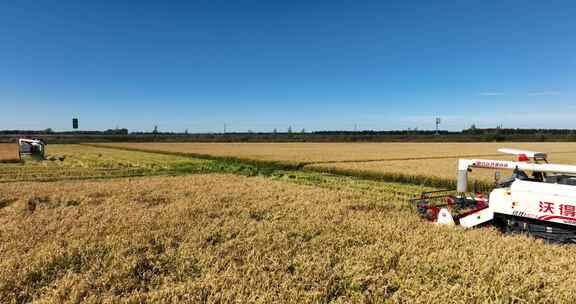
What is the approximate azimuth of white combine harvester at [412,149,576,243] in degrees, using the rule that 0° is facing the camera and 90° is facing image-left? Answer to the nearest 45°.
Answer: approximately 90°

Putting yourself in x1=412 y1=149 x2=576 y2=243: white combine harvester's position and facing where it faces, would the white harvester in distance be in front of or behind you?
in front
